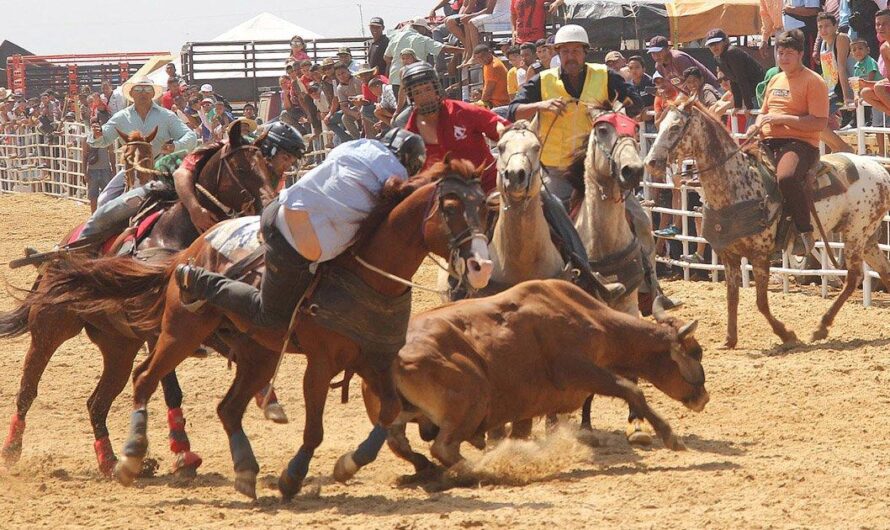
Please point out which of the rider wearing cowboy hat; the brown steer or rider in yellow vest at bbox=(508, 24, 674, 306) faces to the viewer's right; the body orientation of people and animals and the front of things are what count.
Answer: the brown steer

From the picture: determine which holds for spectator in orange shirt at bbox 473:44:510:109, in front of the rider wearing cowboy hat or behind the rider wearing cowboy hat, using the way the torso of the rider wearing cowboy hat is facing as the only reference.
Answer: behind

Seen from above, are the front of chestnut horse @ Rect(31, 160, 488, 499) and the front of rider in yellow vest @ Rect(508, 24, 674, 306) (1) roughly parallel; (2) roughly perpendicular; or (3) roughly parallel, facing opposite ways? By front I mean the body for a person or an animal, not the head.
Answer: roughly perpendicular

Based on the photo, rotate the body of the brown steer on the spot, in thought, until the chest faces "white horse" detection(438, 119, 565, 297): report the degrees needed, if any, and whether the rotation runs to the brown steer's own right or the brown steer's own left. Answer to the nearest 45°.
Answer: approximately 90° to the brown steer's own left

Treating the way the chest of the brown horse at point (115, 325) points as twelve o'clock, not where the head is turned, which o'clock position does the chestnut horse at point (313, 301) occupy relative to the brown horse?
The chestnut horse is roughly at 2 o'clock from the brown horse.

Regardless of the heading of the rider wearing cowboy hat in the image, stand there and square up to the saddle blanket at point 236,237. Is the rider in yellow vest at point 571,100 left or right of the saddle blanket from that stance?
left

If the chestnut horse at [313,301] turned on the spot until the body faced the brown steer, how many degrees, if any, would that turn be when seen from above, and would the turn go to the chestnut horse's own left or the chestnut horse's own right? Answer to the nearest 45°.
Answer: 0° — it already faces it

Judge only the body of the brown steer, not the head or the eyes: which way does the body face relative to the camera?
to the viewer's right

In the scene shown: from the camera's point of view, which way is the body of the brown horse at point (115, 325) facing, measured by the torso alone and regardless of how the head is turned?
to the viewer's right

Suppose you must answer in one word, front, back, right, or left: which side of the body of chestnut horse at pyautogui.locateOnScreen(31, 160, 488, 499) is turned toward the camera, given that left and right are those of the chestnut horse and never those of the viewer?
right
